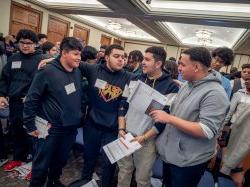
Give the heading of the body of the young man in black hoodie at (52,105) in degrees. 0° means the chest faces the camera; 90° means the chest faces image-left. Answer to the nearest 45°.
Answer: approximately 315°

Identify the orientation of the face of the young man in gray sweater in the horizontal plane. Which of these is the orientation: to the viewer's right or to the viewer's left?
to the viewer's left

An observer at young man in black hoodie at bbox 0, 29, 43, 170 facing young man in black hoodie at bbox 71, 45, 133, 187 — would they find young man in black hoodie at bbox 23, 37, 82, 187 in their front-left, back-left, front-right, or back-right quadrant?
front-right

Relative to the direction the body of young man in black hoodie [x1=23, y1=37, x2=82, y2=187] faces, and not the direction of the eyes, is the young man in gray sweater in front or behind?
in front

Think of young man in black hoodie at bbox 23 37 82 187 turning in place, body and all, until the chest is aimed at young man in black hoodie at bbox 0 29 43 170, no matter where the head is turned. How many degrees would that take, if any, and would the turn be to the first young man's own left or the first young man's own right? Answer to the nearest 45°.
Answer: approximately 180°

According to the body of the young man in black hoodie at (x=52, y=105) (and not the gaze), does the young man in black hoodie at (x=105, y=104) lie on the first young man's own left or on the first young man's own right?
on the first young man's own left

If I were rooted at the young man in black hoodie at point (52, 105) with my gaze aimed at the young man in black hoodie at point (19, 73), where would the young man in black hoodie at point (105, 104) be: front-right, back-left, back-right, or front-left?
back-right

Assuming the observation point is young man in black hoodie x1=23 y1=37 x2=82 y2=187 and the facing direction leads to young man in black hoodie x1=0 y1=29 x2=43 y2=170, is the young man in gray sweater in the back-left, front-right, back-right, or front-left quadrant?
back-right

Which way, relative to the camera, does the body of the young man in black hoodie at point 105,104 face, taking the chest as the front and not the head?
toward the camera

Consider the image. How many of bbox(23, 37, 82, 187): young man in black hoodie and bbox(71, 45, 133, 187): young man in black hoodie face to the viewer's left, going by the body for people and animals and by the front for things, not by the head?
0

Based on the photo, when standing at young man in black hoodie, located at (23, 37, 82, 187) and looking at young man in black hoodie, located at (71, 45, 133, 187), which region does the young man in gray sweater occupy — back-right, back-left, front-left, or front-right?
front-right

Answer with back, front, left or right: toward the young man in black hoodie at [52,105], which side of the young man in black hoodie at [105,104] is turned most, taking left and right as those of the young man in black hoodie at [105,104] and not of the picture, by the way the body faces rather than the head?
right

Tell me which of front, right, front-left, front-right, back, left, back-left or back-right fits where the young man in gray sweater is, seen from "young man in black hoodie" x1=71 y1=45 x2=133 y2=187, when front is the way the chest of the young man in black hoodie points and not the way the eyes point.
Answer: front-left

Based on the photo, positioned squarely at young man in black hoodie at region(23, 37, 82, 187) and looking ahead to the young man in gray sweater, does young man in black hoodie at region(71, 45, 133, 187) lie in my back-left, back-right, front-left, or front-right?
front-left
